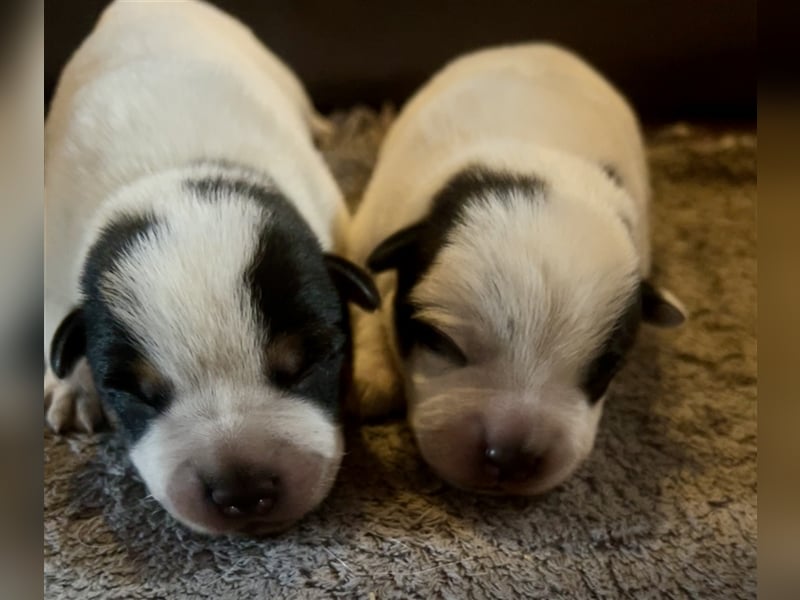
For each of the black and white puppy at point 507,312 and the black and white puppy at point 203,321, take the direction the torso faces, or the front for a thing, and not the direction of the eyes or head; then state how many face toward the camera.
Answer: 2

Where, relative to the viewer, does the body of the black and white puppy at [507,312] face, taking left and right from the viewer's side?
facing the viewer

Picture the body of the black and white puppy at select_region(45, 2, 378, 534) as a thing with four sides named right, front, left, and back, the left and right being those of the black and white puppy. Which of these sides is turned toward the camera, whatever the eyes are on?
front
